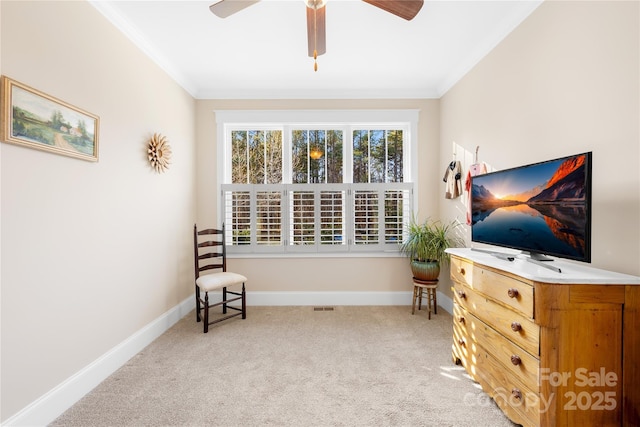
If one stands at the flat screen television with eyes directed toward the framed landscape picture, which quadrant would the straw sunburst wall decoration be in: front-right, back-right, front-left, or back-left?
front-right

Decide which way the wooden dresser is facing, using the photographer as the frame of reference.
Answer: facing the viewer and to the left of the viewer

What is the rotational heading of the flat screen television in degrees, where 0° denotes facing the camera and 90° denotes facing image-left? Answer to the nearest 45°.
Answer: approximately 45°

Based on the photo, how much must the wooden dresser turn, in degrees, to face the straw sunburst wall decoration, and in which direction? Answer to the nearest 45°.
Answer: approximately 45° to its right

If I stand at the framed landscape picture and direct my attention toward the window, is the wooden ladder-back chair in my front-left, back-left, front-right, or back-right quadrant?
front-left

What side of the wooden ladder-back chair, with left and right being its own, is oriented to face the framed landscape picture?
right

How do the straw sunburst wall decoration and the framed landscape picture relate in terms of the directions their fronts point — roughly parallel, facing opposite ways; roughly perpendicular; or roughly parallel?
roughly parallel

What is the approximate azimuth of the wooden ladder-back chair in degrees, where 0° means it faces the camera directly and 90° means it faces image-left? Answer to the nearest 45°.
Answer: approximately 315°

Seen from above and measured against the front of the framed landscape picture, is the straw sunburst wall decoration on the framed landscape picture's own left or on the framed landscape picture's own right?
on the framed landscape picture's own left

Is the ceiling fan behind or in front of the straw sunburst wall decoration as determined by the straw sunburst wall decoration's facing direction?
in front

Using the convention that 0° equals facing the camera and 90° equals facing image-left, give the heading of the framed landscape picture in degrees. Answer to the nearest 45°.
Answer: approximately 315°

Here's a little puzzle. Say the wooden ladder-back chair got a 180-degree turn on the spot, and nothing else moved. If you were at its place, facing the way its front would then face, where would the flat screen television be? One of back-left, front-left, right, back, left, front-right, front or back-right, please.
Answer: back

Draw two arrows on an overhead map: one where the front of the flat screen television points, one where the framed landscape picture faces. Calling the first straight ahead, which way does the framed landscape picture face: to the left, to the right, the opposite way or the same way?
the opposite way

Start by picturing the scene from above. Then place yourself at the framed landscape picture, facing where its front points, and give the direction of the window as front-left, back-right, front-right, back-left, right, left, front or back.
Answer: front-left

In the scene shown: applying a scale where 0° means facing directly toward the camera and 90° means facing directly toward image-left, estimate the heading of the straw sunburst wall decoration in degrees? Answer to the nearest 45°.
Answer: approximately 315°

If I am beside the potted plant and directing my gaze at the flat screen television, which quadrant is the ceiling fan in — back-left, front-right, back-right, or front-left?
front-right
